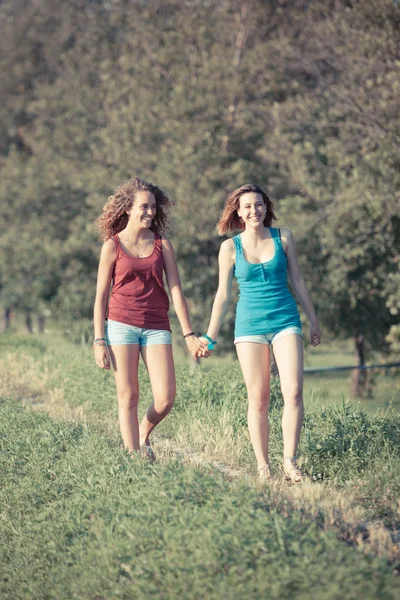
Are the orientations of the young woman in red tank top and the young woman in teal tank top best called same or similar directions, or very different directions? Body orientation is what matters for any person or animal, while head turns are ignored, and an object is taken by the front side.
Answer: same or similar directions

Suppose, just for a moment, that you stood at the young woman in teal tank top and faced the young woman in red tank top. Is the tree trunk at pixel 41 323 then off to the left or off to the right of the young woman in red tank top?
right

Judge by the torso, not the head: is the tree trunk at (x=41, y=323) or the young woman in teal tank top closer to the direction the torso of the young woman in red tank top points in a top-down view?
the young woman in teal tank top

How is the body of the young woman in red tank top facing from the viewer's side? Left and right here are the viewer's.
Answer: facing the viewer

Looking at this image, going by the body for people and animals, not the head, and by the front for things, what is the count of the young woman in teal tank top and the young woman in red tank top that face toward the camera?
2

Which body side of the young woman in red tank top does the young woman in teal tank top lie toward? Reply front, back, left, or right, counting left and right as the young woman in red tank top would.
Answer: left

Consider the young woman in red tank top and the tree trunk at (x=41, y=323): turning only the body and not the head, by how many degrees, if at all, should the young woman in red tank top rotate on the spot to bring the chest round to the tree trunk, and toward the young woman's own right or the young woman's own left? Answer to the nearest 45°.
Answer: approximately 180°

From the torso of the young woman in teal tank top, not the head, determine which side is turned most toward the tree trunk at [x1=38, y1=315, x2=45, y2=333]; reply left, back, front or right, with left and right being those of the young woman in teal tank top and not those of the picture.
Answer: back

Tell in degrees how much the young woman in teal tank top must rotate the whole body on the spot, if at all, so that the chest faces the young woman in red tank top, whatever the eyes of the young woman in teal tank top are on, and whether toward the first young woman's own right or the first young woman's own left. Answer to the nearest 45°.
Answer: approximately 90° to the first young woman's own right

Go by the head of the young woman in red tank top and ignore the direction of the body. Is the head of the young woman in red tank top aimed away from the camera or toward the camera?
toward the camera
